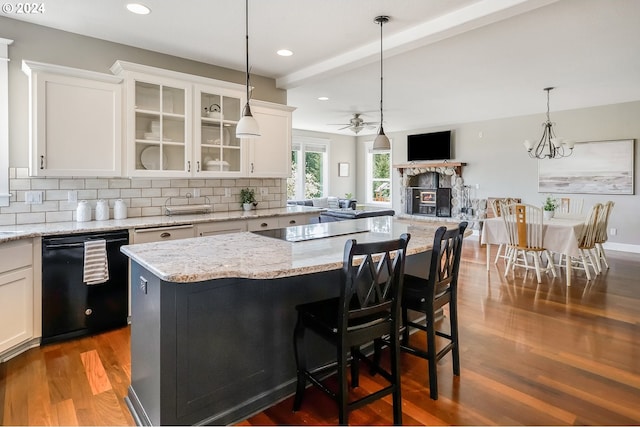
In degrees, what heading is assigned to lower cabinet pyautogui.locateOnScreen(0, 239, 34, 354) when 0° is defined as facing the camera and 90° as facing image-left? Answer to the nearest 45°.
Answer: approximately 315°

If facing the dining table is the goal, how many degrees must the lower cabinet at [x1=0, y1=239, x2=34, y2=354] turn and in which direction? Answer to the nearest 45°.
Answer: approximately 45° to its left

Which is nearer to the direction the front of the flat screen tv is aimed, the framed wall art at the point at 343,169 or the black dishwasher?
the black dishwasher

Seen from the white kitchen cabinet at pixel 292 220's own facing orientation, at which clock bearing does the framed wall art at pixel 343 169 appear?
The framed wall art is roughly at 8 o'clock from the white kitchen cabinet.

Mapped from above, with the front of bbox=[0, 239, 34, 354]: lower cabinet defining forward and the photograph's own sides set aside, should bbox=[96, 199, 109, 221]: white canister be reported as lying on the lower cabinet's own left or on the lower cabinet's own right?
on the lower cabinet's own left

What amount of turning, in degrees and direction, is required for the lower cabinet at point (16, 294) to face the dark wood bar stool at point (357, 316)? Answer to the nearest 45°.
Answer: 0° — it already faces it

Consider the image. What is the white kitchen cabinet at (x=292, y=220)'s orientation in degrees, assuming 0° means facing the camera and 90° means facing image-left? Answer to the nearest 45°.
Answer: approximately 315°

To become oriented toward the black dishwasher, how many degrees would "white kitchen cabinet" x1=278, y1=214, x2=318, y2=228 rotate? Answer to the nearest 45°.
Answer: approximately 90° to its right
